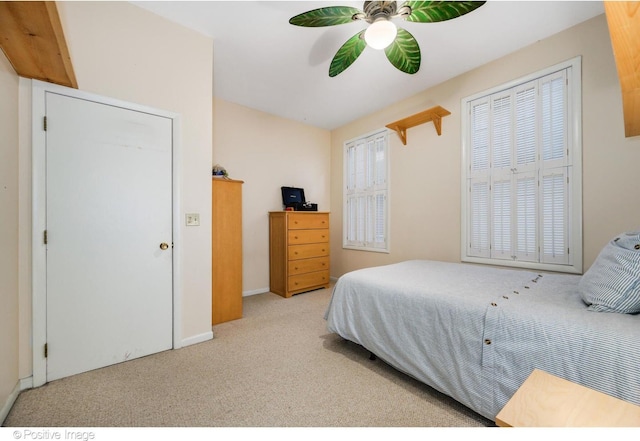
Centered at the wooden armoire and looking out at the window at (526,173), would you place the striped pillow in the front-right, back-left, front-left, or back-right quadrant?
front-right

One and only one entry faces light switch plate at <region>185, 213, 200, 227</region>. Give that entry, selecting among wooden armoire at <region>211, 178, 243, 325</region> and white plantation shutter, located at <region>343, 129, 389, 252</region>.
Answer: the white plantation shutter

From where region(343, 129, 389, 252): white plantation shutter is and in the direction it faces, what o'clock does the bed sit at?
The bed is roughly at 10 o'clock from the white plantation shutter.

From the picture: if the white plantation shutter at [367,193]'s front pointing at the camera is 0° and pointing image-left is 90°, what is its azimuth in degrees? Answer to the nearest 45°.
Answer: approximately 45°

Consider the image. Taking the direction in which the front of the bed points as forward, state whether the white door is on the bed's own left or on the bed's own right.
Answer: on the bed's own left

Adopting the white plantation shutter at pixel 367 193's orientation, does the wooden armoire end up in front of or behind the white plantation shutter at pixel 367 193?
in front

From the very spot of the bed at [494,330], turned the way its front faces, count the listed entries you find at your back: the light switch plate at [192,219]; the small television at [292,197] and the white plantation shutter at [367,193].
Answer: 0

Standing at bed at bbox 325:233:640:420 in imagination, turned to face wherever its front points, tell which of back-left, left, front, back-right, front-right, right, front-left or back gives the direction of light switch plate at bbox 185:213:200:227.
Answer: front-left

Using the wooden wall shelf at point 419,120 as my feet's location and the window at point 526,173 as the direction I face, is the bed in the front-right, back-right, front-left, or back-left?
front-right

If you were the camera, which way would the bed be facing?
facing away from the viewer and to the left of the viewer
